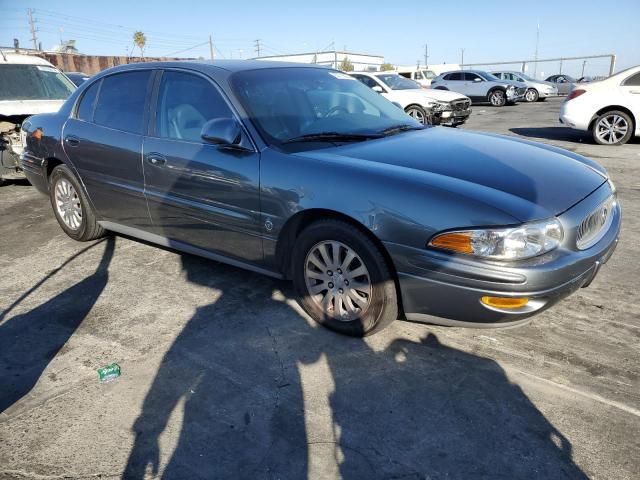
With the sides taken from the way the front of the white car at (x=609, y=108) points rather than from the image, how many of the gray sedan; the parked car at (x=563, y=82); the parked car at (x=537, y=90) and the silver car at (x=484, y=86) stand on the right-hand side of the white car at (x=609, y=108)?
1

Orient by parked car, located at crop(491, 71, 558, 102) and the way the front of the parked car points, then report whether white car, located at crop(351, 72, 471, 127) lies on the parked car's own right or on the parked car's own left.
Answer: on the parked car's own right

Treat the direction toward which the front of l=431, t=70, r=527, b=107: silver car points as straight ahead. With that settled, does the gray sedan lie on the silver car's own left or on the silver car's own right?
on the silver car's own right

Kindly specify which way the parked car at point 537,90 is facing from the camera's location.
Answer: facing the viewer and to the right of the viewer

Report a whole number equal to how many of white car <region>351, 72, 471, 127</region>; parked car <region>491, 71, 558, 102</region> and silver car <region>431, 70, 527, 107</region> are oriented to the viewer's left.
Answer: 0

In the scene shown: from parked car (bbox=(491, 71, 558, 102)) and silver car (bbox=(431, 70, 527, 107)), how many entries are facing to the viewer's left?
0

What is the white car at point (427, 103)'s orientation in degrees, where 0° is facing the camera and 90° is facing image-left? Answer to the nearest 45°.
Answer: approximately 315°

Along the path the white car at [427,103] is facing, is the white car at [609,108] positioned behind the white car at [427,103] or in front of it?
in front

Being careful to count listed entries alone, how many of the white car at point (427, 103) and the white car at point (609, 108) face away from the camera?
0

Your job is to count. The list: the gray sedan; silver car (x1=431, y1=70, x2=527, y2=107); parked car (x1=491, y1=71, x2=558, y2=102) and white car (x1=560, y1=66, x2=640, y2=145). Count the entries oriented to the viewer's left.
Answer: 0

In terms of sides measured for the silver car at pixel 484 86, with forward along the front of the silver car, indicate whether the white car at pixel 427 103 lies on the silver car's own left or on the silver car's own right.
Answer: on the silver car's own right

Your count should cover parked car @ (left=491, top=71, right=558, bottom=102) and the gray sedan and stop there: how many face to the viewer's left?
0

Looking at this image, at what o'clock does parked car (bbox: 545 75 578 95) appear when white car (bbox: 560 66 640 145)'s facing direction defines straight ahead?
The parked car is roughly at 9 o'clock from the white car.

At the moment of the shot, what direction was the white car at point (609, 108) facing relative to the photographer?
facing to the right of the viewer

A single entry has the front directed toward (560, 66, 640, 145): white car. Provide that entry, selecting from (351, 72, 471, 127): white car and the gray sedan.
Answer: (351, 72, 471, 127): white car
